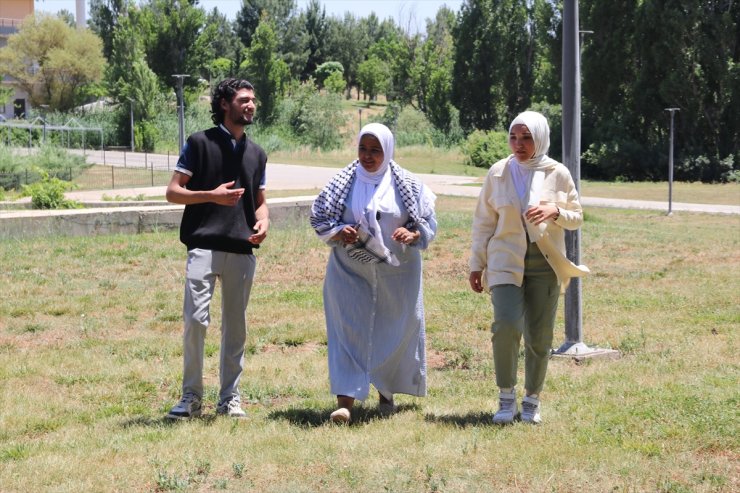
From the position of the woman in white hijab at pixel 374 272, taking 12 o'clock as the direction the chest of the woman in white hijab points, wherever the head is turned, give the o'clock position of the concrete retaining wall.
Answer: The concrete retaining wall is roughly at 5 o'clock from the woman in white hijab.

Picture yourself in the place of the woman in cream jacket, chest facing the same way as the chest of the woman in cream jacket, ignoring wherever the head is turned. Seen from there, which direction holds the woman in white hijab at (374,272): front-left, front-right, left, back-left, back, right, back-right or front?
right

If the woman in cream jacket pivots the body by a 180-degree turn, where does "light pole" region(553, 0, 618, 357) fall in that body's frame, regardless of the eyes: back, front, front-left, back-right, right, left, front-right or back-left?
front

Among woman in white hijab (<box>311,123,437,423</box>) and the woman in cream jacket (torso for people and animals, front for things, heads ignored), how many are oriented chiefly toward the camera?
2

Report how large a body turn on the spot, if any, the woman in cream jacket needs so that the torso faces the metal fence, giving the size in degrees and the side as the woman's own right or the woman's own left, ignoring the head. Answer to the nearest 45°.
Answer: approximately 135° to the woman's own right

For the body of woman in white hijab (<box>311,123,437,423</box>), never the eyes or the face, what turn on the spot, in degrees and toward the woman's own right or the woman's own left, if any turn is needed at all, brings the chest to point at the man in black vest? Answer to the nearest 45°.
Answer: approximately 90° to the woman's own right

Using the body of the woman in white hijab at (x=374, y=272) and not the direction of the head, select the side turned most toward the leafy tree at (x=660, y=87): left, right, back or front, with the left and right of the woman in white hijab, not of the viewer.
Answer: back

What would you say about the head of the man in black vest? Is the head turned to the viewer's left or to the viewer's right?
to the viewer's right

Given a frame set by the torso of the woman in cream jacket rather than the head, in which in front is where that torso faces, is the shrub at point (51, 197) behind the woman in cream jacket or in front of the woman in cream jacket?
behind

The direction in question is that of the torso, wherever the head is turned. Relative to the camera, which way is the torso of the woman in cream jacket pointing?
toward the camera

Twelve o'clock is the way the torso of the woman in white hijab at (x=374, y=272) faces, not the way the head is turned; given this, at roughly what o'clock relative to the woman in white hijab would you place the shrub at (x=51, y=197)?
The shrub is roughly at 5 o'clock from the woman in white hijab.

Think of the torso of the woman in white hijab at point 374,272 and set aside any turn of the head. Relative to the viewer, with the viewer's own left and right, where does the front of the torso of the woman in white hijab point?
facing the viewer

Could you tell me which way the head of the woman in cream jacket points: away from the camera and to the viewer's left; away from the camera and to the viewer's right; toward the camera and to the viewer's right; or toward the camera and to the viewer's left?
toward the camera and to the viewer's left

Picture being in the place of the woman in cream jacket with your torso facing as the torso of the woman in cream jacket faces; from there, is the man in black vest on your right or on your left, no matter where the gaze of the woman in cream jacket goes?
on your right

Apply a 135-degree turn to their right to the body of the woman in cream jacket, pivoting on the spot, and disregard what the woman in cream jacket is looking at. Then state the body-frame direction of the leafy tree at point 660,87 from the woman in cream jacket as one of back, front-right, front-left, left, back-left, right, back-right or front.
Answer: front-right
